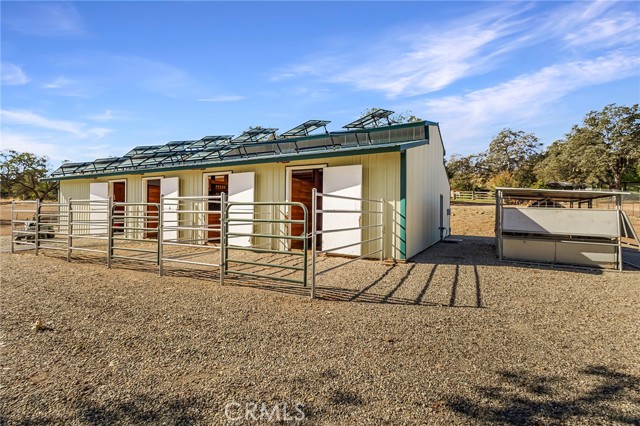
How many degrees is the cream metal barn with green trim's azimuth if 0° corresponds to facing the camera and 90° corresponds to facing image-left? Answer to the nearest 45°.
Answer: approximately 45°

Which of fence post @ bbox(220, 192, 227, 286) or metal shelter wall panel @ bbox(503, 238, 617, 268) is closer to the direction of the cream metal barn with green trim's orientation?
the fence post

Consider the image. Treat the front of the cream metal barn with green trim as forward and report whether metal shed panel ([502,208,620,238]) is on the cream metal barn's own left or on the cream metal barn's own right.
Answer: on the cream metal barn's own left

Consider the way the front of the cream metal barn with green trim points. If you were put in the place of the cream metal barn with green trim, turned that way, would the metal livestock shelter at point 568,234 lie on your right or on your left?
on your left

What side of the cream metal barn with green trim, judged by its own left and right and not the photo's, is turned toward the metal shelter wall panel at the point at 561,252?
left
